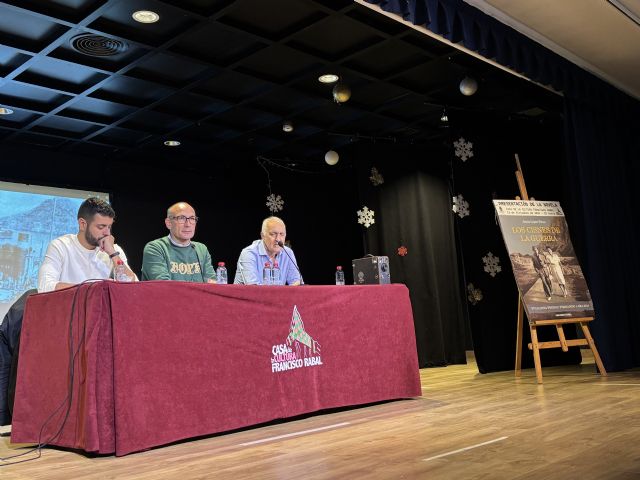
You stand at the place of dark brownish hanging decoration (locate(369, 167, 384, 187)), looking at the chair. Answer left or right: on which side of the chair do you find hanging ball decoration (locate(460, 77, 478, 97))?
left

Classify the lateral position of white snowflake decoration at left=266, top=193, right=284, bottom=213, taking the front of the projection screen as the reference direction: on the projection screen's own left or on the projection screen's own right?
on the projection screen's own left

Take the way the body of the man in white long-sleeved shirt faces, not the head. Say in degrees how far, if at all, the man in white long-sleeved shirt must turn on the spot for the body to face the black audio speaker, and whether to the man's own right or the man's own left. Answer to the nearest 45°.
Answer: approximately 45° to the man's own left

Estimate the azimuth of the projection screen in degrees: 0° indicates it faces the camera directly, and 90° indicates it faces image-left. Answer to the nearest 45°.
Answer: approximately 315°

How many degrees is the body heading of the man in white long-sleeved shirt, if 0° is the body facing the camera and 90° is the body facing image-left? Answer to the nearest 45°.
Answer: approximately 315°

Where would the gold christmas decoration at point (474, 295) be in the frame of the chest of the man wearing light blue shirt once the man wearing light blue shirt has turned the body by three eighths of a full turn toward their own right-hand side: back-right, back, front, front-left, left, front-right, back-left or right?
back-right
